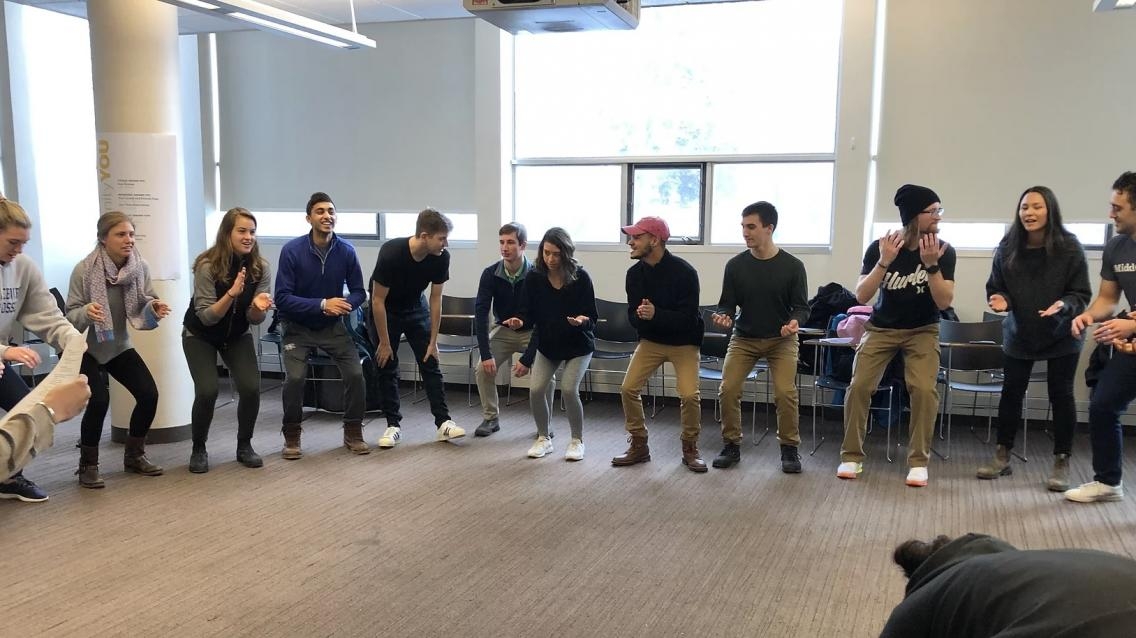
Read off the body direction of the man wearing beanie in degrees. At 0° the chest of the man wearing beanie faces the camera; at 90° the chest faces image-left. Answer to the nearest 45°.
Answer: approximately 0°

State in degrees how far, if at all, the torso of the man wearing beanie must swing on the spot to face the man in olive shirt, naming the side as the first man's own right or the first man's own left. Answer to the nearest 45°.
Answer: approximately 90° to the first man's own right

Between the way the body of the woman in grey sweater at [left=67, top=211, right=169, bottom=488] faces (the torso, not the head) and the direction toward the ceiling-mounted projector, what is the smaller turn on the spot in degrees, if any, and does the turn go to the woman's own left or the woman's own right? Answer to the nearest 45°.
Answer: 0° — they already face it

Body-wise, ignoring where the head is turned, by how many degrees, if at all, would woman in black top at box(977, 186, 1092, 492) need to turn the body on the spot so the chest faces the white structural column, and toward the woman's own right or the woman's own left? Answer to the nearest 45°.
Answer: approximately 45° to the woman's own right

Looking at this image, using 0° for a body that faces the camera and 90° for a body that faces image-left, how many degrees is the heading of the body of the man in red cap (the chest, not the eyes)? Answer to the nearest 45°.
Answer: approximately 45°

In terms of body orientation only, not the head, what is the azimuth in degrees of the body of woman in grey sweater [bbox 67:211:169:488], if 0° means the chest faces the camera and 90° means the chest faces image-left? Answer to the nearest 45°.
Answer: approximately 315°

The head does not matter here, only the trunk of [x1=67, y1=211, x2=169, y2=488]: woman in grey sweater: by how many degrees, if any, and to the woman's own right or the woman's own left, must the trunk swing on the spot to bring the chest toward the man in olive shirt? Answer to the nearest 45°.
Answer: approximately 45° to the woman's own left

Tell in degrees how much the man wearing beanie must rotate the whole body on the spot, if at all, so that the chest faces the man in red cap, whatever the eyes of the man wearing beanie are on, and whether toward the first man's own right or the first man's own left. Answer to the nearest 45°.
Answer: approximately 90° to the first man's own right
